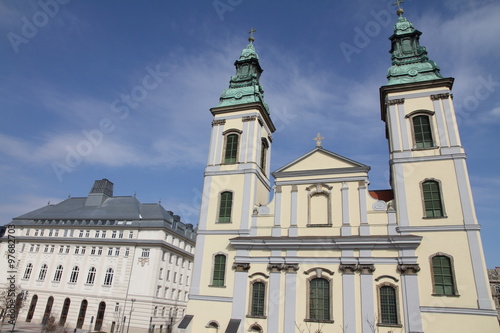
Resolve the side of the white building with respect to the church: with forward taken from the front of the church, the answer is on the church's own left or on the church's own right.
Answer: on the church's own right

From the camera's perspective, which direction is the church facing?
toward the camera
